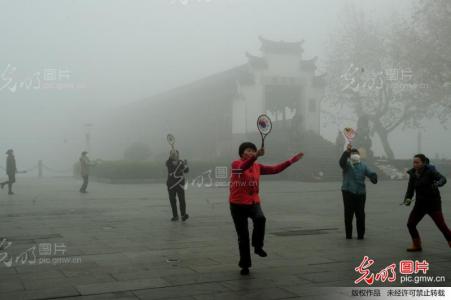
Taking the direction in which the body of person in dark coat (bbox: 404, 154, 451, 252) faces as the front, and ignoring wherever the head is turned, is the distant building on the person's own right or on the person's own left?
on the person's own right

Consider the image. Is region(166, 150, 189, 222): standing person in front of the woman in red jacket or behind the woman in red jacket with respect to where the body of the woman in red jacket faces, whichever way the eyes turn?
behind

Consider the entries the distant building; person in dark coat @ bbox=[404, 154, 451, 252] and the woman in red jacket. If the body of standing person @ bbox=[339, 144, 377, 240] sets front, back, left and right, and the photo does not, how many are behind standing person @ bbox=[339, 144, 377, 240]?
1

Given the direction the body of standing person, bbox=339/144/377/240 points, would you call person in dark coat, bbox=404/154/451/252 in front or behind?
in front

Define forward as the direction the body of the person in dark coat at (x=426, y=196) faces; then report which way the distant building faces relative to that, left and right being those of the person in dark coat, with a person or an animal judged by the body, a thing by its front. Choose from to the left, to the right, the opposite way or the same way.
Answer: to the left

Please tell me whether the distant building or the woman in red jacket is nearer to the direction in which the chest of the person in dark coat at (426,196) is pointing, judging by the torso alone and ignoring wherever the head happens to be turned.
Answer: the woman in red jacket

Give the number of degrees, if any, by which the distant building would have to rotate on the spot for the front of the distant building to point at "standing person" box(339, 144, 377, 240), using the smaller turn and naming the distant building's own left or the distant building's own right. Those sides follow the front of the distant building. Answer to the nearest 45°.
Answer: approximately 45° to the distant building's own right

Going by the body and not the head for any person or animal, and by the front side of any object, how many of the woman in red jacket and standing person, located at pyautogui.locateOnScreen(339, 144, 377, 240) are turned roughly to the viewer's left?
0

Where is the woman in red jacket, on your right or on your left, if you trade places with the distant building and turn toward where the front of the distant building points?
on your right

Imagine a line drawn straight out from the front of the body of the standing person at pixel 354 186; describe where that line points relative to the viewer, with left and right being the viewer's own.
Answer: facing the viewer

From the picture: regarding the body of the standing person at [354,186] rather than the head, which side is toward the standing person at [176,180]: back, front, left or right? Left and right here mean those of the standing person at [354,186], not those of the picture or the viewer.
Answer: right

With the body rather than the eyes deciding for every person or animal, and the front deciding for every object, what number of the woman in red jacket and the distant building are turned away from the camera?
0

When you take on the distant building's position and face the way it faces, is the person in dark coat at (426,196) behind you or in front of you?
in front
